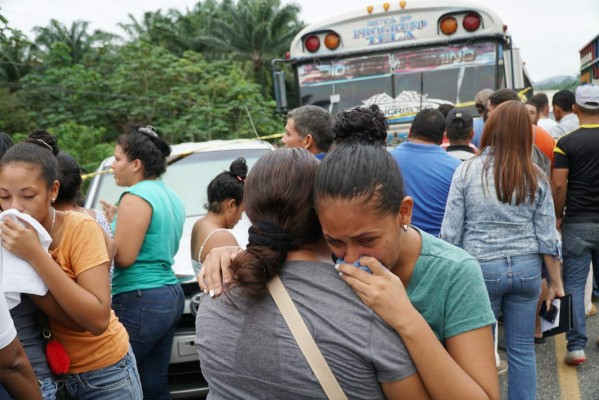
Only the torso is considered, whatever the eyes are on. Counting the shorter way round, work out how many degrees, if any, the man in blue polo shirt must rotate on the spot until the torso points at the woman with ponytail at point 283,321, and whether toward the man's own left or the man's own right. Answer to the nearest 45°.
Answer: approximately 180°

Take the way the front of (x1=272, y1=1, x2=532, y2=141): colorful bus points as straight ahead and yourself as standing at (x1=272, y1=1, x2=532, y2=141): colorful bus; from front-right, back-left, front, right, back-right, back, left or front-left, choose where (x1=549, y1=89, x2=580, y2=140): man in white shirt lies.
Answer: front-left

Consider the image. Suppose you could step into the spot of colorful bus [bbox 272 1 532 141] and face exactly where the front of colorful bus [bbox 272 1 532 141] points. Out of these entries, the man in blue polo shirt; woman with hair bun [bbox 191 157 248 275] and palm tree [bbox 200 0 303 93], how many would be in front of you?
2

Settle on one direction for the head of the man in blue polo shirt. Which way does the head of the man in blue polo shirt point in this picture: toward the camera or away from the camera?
away from the camera

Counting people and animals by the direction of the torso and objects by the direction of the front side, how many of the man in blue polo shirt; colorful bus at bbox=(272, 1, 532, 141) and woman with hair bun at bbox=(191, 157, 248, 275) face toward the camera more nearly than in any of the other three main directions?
1

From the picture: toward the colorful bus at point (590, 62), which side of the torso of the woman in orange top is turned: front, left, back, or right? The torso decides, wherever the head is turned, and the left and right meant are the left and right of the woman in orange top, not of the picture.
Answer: back

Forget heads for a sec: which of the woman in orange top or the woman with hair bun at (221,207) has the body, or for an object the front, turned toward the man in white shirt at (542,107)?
the woman with hair bun

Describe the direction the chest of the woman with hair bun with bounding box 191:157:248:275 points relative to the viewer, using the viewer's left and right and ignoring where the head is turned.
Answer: facing away from the viewer and to the right of the viewer

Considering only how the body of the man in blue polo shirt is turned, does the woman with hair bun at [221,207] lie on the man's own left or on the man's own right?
on the man's own left

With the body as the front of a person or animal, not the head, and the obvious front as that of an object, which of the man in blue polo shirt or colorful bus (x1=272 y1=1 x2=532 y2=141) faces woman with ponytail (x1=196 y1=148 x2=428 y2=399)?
the colorful bus

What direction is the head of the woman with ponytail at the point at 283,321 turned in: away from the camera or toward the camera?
away from the camera

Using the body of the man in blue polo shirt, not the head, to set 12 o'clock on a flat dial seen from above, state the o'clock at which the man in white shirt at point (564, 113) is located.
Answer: The man in white shirt is roughly at 1 o'clock from the man in blue polo shirt.

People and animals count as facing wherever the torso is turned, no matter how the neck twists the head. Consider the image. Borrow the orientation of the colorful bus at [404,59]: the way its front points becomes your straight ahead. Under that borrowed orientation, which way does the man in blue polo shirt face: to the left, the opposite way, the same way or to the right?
the opposite way

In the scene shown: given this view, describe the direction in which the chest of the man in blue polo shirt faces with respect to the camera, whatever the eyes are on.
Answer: away from the camera

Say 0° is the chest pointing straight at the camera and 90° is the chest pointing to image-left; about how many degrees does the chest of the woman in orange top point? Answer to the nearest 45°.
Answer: approximately 45°

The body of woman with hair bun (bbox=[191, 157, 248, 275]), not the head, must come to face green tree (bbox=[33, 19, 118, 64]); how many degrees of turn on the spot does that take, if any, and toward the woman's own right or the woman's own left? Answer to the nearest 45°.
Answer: approximately 45° to the woman's own left

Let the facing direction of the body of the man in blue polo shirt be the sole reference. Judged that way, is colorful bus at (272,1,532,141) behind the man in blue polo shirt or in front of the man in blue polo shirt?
in front

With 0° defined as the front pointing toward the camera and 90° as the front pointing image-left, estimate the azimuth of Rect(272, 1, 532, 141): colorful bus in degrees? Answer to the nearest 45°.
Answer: approximately 0°
